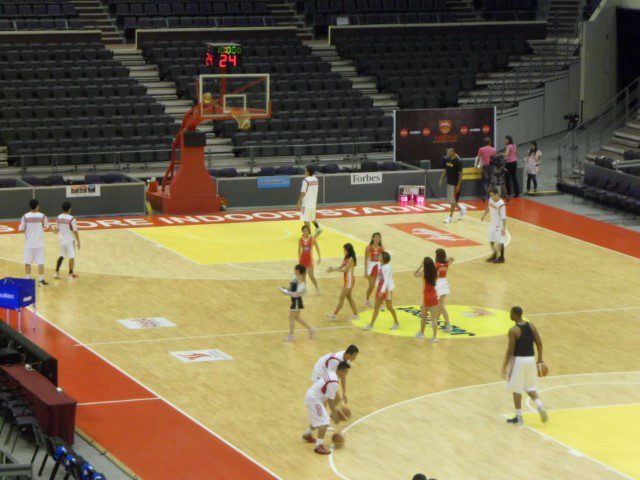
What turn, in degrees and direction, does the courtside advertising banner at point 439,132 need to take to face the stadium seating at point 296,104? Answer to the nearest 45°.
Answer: approximately 135° to its right

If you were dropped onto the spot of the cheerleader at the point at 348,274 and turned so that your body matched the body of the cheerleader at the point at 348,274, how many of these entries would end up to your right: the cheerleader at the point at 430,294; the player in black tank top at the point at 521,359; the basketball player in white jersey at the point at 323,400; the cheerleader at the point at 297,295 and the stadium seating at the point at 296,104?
1

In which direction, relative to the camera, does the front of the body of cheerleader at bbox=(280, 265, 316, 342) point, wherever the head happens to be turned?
to the viewer's left

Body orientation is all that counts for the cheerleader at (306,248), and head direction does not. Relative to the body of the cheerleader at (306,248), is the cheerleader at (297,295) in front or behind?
in front

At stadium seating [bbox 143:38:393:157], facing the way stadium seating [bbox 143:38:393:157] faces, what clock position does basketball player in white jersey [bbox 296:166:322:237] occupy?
The basketball player in white jersey is roughly at 12 o'clock from the stadium seating.

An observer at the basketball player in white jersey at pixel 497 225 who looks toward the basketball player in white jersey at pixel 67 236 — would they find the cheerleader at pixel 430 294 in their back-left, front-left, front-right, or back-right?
front-left

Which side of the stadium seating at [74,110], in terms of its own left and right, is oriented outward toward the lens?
front

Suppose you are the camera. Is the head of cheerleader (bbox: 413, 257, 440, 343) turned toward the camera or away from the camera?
away from the camera

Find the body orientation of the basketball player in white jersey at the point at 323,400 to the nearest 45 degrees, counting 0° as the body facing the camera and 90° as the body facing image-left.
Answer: approximately 270°

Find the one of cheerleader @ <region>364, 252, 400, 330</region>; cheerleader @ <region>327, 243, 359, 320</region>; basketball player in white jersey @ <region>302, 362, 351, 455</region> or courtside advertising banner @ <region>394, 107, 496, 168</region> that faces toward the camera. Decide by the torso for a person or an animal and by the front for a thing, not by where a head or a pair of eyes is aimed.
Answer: the courtside advertising banner

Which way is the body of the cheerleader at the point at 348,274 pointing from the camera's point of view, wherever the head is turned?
to the viewer's left
